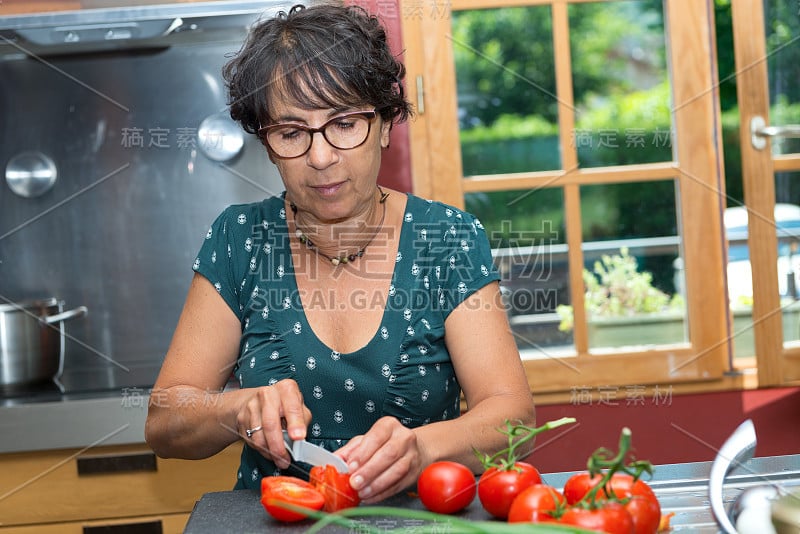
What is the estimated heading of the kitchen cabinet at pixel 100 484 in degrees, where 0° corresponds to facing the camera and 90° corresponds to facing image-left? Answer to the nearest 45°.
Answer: approximately 0°

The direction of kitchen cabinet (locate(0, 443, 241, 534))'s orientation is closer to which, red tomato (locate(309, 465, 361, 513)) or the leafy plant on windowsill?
the red tomato

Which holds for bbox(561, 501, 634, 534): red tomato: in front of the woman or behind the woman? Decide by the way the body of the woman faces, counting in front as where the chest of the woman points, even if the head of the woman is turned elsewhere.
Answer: in front

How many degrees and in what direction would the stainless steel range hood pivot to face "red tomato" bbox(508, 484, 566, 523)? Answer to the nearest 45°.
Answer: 0° — it already faces it

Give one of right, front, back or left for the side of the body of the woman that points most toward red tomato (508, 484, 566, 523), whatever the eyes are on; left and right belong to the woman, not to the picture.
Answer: front

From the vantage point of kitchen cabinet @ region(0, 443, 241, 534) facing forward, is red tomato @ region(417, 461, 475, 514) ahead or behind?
ahead

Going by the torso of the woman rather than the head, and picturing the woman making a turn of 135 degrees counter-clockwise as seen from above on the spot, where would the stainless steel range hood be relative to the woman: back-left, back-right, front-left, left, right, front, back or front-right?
left

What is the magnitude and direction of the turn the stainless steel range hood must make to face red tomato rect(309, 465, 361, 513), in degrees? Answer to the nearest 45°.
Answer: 0° — it already faces it

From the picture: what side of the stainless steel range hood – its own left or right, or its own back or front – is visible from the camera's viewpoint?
front

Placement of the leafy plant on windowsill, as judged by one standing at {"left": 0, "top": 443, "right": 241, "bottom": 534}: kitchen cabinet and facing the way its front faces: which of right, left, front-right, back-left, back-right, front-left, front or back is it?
left

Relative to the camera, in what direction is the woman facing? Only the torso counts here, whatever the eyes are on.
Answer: toward the camera

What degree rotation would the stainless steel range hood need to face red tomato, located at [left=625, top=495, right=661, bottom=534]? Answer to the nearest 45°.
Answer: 0° — it already faces it
